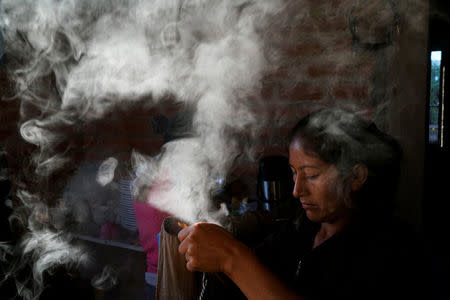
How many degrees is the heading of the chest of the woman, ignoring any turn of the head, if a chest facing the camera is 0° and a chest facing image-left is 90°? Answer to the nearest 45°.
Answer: approximately 45°

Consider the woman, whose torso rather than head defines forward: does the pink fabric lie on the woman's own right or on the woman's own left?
on the woman's own right
